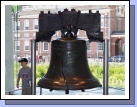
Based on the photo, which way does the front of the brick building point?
toward the camera
